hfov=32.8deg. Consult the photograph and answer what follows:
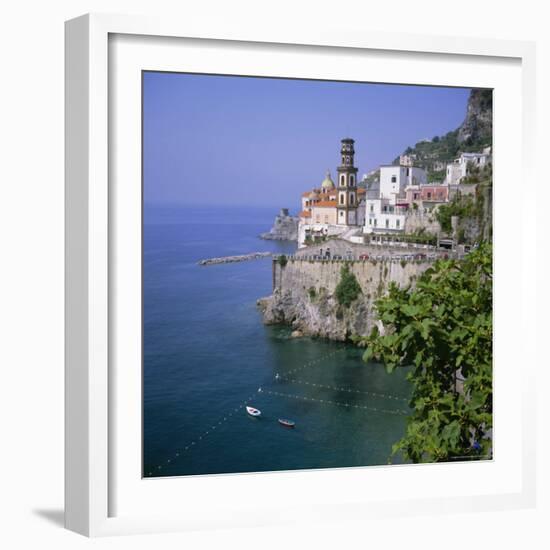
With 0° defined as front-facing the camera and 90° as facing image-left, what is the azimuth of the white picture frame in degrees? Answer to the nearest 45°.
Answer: approximately 315°
